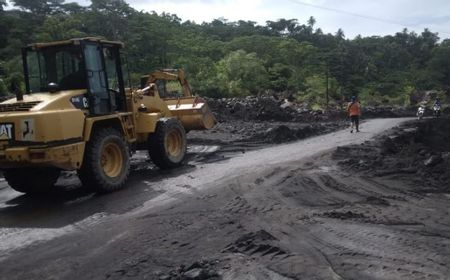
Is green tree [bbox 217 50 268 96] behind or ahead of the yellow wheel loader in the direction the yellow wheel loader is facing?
ahead

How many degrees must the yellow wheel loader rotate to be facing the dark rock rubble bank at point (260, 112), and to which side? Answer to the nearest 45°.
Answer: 0° — it already faces it

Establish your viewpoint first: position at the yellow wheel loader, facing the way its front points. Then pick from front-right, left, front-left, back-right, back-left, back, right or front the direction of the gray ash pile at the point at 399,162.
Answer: front-right

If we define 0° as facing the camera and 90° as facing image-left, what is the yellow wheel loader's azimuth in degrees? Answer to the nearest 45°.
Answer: approximately 225°

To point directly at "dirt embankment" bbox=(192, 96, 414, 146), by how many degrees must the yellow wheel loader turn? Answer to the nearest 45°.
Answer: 0° — it already faces it
